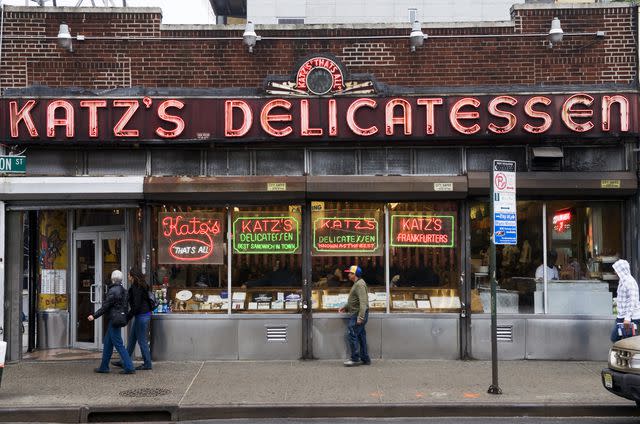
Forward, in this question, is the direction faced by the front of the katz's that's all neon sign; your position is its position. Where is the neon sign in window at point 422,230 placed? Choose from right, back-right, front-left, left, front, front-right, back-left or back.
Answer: left

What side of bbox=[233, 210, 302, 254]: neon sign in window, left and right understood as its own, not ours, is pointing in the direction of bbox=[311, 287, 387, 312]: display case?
left

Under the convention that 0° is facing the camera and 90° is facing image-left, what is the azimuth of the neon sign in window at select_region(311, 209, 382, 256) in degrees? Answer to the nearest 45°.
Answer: approximately 0°

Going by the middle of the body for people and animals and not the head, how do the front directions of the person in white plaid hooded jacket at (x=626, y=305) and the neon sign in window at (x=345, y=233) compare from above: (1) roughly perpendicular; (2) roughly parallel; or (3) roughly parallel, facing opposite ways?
roughly perpendicular

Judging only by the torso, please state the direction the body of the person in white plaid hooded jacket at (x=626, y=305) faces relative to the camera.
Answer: to the viewer's left

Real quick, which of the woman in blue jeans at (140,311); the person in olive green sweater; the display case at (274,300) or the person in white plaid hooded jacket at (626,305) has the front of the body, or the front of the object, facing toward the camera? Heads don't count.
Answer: the display case

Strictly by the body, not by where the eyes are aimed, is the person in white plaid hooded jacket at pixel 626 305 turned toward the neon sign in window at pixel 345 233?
yes

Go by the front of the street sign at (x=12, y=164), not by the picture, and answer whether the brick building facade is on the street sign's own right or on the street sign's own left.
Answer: on the street sign's own left
